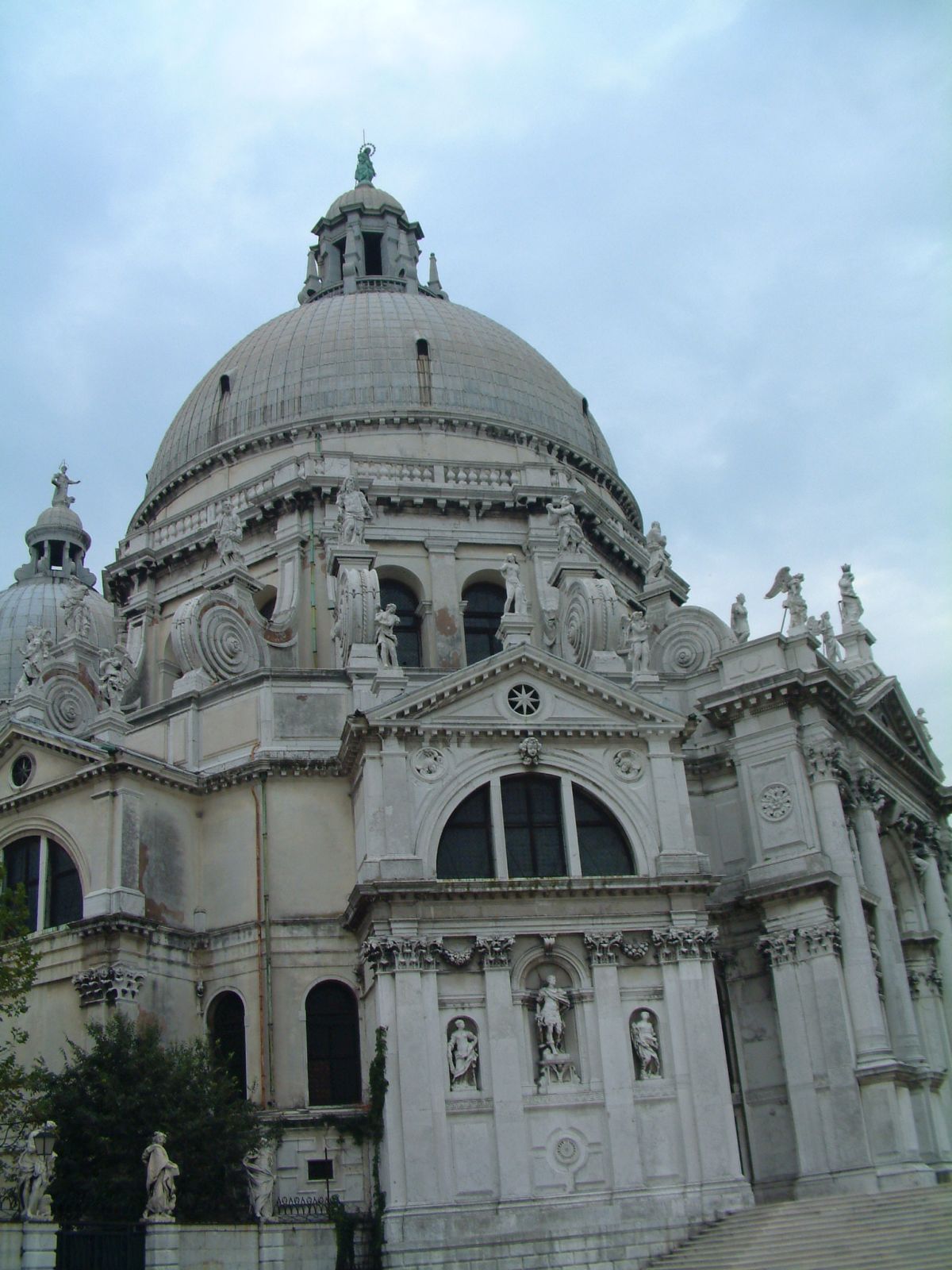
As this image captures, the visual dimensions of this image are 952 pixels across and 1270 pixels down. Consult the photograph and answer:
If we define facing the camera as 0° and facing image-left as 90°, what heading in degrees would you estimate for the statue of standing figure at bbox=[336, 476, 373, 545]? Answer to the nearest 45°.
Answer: approximately 0°

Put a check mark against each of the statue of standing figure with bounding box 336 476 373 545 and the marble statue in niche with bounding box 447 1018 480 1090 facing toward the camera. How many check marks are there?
2

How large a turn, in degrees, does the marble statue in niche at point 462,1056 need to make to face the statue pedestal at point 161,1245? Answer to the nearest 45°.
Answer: approximately 45° to its right

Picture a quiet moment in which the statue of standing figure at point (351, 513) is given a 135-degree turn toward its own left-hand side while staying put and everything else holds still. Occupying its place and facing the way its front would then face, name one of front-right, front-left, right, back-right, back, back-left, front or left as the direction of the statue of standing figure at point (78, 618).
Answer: left
